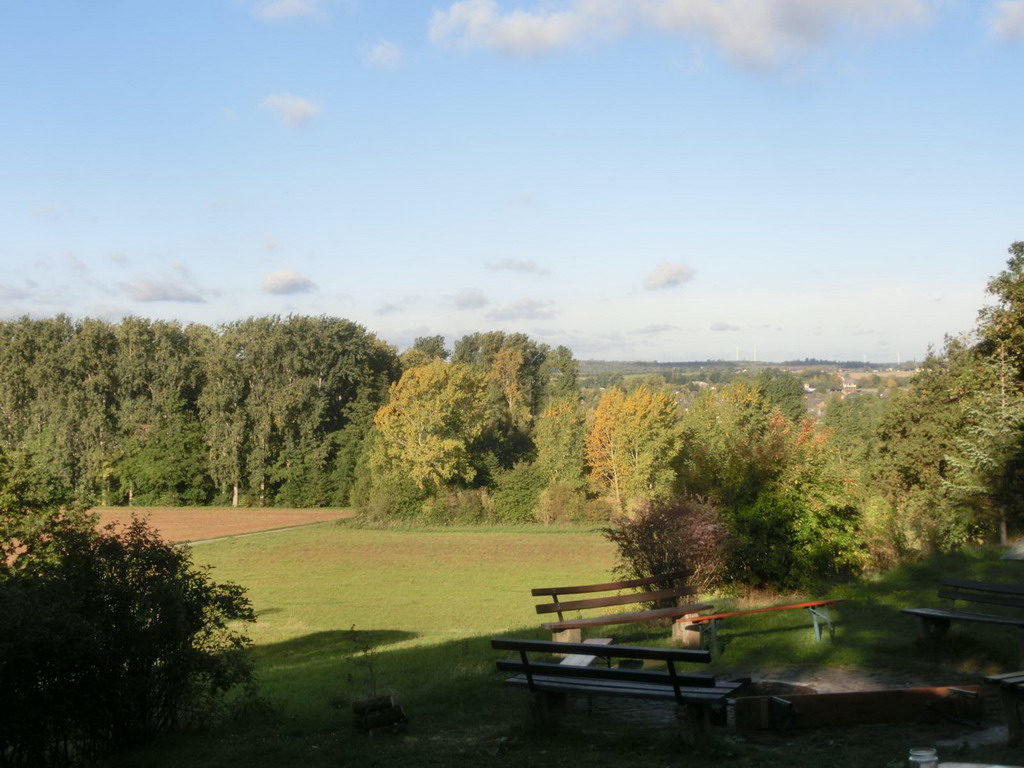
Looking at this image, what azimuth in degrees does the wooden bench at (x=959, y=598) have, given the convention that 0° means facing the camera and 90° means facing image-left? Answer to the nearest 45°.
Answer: approximately 45°

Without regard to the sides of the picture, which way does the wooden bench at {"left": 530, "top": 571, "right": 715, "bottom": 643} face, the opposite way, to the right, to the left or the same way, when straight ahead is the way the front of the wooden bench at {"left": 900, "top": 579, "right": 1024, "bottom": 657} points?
to the left

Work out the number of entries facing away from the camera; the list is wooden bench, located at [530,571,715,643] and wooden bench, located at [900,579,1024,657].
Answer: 0

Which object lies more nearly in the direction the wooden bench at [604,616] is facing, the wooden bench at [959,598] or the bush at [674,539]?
the wooden bench

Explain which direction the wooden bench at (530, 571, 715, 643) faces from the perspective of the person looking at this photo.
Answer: facing the viewer and to the right of the viewer

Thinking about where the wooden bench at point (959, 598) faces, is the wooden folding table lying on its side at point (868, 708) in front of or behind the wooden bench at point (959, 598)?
in front

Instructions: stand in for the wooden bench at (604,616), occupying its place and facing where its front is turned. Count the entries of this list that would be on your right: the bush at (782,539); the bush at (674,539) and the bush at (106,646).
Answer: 1

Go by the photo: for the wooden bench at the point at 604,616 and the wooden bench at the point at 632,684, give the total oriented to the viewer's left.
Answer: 0
